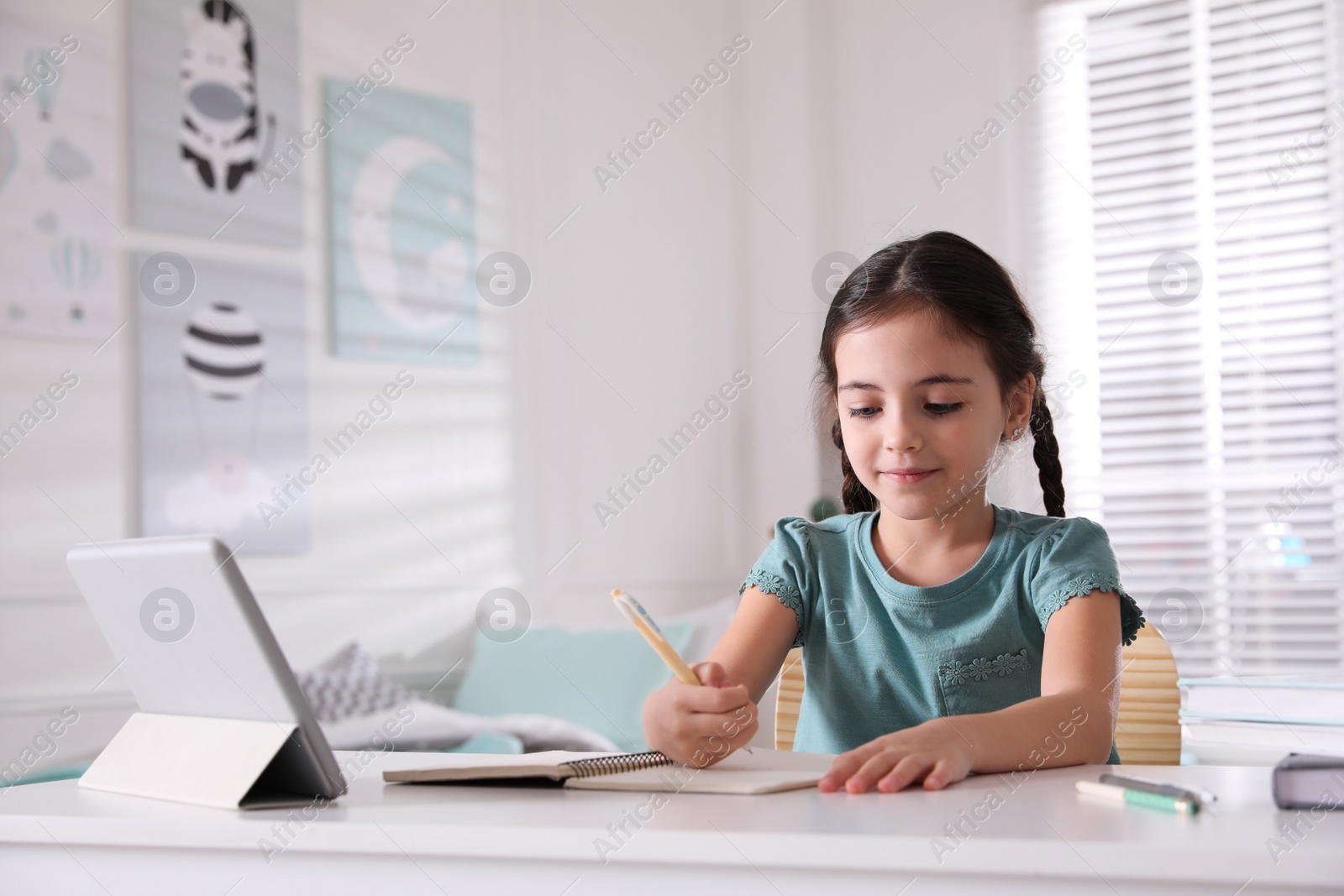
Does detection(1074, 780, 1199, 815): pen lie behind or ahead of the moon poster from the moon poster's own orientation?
ahead

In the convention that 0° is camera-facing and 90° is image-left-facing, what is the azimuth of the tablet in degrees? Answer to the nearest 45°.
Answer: approximately 225°

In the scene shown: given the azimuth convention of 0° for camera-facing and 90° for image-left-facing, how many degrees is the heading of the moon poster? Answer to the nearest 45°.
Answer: approximately 315°

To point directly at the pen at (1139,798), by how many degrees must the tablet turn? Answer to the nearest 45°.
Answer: approximately 90° to its right

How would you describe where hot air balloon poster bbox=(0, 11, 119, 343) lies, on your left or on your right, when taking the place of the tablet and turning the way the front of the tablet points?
on your left

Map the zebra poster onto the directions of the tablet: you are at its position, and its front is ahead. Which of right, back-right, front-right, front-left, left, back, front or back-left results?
front-left

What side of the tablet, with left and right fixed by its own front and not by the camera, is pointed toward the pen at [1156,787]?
right
